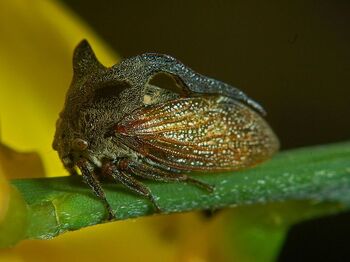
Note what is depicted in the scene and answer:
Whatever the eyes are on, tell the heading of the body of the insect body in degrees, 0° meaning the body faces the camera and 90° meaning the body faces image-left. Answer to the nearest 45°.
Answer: approximately 90°
